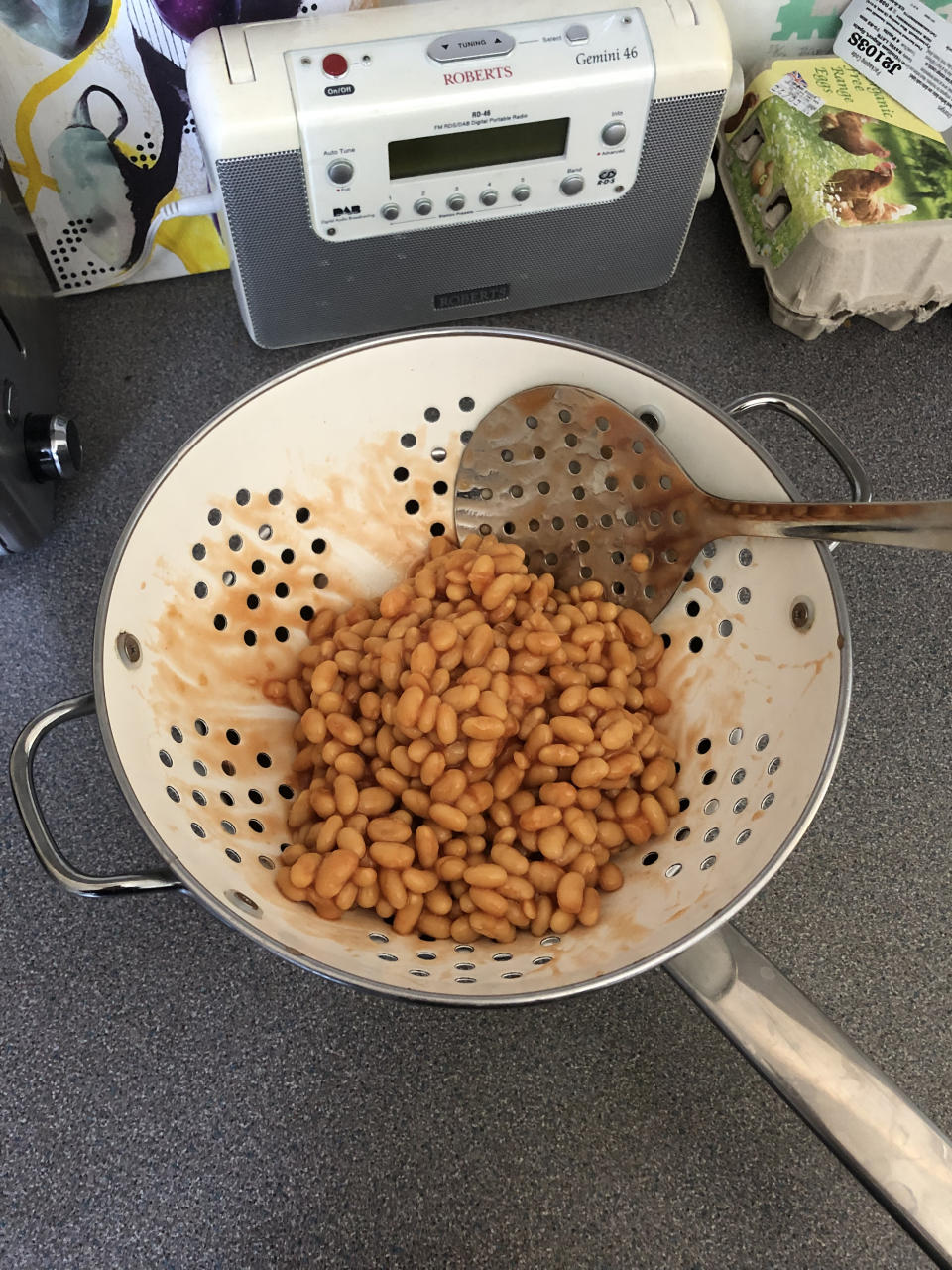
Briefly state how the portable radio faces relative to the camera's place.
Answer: facing the viewer

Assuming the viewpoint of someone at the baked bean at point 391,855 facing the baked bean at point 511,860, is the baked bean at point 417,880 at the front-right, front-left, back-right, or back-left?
front-right
